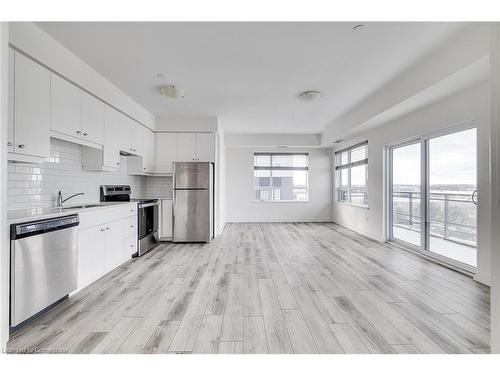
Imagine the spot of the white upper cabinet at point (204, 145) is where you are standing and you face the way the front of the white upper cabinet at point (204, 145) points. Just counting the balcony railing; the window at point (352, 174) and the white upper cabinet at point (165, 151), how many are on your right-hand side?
1

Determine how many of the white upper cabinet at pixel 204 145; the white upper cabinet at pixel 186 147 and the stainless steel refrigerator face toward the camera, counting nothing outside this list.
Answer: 3

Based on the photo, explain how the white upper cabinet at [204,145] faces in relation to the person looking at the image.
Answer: facing the viewer

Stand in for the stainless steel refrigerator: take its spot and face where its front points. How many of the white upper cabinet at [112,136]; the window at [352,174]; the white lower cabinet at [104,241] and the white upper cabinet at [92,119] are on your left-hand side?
1

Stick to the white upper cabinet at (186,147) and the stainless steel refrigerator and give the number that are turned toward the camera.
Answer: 2

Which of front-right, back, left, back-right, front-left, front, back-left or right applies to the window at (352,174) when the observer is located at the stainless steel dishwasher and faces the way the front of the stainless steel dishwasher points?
front-left

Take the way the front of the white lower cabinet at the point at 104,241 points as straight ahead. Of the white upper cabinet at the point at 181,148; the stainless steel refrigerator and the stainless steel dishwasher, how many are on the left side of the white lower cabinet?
2

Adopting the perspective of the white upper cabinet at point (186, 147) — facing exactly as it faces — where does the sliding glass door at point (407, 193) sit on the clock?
The sliding glass door is roughly at 10 o'clock from the white upper cabinet.

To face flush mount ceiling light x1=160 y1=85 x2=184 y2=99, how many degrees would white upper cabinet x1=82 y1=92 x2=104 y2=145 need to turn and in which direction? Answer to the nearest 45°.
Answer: approximately 45° to its left

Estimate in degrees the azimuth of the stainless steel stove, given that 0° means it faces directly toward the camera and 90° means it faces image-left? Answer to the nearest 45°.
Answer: approximately 315°

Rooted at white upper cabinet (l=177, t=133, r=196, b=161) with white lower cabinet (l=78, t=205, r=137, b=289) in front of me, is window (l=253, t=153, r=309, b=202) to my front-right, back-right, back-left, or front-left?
back-left

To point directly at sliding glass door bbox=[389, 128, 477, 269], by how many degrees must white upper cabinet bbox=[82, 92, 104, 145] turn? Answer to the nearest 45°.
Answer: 0° — it already faces it

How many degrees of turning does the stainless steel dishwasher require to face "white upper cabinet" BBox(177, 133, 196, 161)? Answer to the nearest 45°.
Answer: approximately 90° to its left

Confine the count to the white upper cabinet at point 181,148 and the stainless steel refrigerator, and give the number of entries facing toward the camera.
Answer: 2

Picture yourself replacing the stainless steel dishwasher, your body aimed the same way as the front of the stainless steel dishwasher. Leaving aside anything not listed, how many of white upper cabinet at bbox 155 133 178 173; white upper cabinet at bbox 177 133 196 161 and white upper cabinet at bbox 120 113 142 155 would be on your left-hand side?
3

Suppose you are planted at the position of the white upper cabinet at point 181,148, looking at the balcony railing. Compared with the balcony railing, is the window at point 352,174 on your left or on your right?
left
